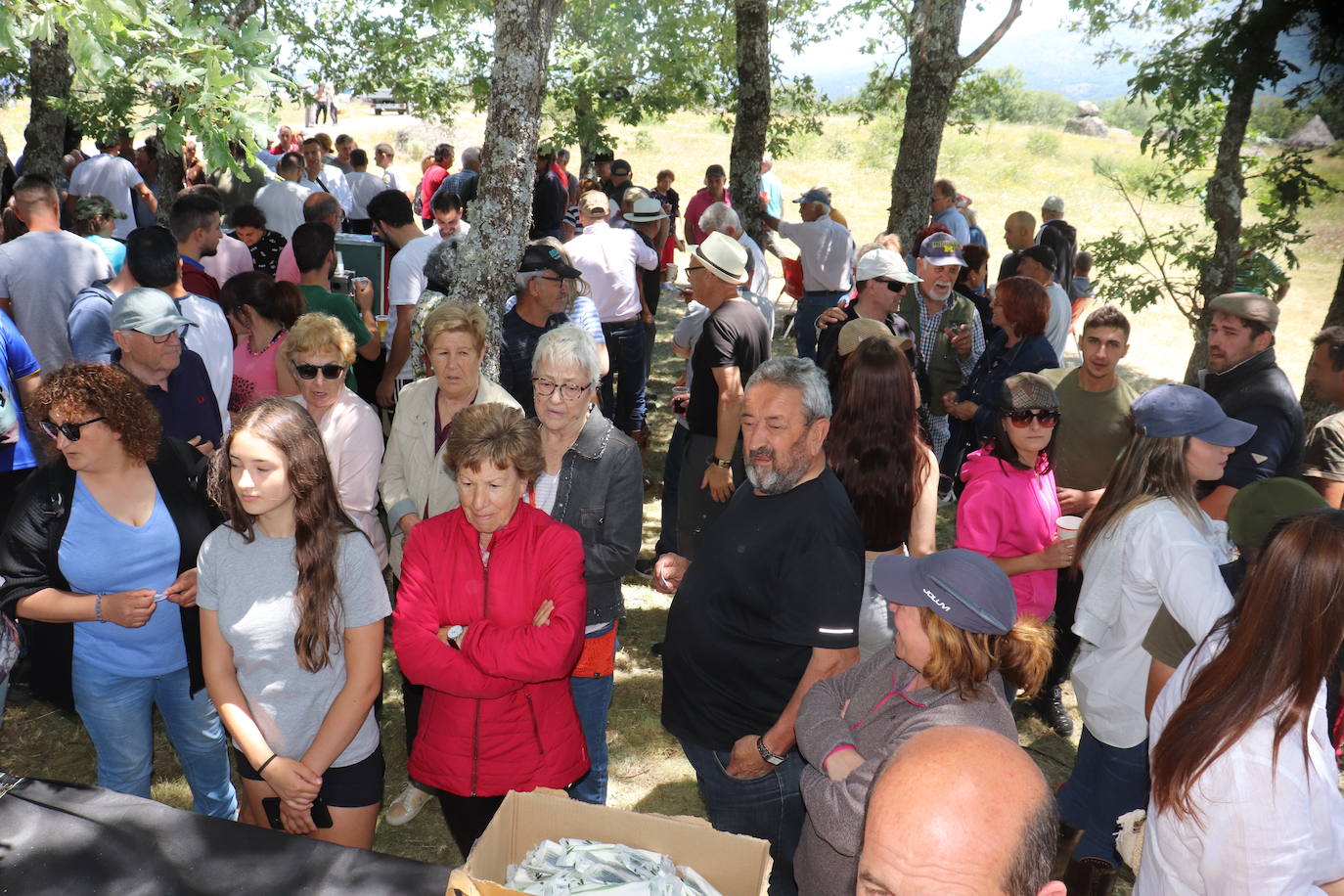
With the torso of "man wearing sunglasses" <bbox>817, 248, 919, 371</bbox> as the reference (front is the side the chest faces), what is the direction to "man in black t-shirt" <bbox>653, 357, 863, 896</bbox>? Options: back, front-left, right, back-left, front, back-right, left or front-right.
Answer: front-right

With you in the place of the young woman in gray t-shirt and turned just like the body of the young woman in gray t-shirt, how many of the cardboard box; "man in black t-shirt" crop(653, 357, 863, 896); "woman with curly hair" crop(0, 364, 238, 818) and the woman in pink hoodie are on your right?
1

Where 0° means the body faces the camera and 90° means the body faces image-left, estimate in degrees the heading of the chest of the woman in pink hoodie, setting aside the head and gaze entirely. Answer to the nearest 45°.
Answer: approximately 315°

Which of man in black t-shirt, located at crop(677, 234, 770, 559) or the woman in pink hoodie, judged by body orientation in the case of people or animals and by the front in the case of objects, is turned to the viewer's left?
the man in black t-shirt

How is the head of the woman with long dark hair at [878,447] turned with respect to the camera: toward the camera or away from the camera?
away from the camera

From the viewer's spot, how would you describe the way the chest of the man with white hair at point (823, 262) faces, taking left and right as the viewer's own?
facing away from the viewer and to the left of the viewer

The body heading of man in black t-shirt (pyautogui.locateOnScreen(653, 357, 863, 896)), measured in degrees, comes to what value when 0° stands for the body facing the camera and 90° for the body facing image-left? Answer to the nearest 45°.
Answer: approximately 45°

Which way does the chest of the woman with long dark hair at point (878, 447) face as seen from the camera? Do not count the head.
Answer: away from the camera

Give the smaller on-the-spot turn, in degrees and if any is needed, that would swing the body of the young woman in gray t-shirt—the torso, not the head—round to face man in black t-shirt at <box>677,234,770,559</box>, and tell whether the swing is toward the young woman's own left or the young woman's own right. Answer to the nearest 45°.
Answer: approximately 180°
